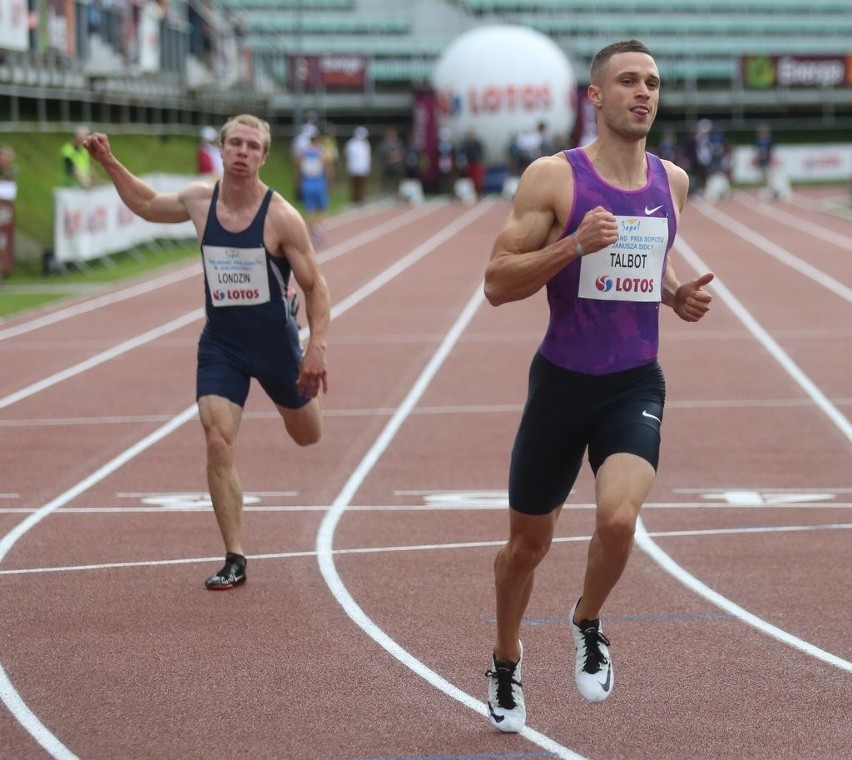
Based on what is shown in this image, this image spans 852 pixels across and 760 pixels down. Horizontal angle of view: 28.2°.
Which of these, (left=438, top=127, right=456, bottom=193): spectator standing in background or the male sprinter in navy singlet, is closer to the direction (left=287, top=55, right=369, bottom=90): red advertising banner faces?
the male sprinter in navy singlet

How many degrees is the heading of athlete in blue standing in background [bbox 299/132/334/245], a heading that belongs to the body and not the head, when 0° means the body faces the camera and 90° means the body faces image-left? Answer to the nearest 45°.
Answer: approximately 0°

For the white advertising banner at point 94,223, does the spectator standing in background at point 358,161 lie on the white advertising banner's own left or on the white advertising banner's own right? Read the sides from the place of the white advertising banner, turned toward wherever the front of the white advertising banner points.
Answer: on the white advertising banner's own left

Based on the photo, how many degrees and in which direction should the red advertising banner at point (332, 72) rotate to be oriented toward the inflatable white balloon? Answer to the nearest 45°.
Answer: approximately 45° to its left

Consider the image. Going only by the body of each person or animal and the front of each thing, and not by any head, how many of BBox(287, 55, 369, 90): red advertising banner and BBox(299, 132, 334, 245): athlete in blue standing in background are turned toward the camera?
2

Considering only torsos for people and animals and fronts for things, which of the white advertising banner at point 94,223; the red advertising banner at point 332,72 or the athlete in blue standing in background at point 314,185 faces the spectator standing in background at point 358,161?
the red advertising banner

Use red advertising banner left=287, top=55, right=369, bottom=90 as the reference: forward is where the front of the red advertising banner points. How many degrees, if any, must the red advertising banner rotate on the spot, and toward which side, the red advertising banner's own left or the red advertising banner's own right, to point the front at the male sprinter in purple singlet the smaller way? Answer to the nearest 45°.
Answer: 0° — it already faces them

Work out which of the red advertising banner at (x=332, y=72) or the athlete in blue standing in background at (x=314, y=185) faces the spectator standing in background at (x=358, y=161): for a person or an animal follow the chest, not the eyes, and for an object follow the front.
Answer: the red advertising banner
